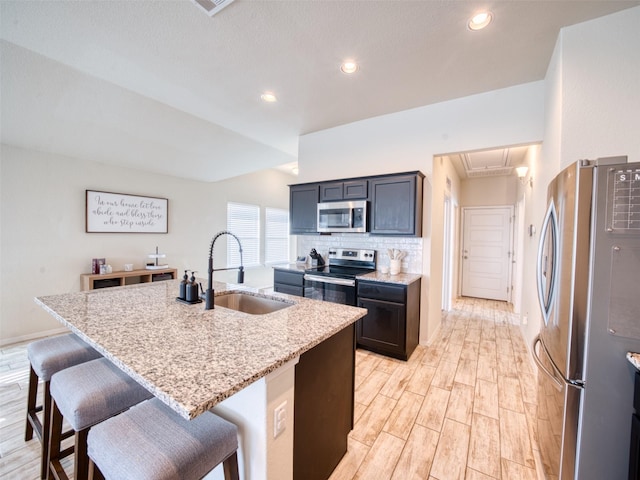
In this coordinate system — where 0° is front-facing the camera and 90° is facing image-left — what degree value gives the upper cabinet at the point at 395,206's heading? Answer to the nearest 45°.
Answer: approximately 0°

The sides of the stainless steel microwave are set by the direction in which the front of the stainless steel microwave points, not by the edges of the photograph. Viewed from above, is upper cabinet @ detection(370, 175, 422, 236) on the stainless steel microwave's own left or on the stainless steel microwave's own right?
on the stainless steel microwave's own left

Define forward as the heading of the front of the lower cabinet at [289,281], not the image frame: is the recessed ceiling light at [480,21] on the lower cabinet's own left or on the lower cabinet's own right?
on the lower cabinet's own left

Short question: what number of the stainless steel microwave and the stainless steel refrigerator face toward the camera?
1

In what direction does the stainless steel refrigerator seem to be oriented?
to the viewer's left

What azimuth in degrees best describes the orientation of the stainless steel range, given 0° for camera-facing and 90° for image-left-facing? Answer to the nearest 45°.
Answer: approximately 45°

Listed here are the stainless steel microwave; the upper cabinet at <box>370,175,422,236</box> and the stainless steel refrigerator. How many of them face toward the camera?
2

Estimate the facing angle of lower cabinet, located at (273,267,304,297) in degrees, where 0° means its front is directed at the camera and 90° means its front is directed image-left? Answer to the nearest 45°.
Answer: approximately 45°

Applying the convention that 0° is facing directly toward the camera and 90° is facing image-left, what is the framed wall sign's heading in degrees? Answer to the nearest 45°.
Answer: approximately 315°
